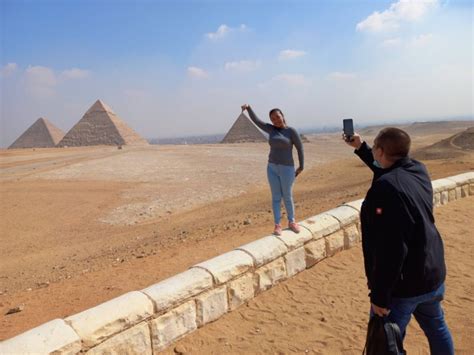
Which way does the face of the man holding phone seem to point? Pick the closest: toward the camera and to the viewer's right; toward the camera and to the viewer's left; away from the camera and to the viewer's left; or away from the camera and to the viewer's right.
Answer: away from the camera and to the viewer's left

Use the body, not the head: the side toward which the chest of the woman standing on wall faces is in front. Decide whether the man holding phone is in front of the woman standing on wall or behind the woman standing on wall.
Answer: in front

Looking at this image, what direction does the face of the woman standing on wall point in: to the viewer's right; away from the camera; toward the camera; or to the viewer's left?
toward the camera

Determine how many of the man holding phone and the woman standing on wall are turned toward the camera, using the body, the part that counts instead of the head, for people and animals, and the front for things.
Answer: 1

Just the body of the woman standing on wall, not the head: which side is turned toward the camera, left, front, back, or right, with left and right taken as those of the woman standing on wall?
front

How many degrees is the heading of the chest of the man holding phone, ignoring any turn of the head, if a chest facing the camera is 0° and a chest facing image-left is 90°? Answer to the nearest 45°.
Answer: approximately 135°

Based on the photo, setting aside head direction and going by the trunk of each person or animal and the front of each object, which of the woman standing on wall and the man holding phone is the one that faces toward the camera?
the woman standing on wall

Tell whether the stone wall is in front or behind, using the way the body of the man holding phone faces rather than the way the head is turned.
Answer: in front
